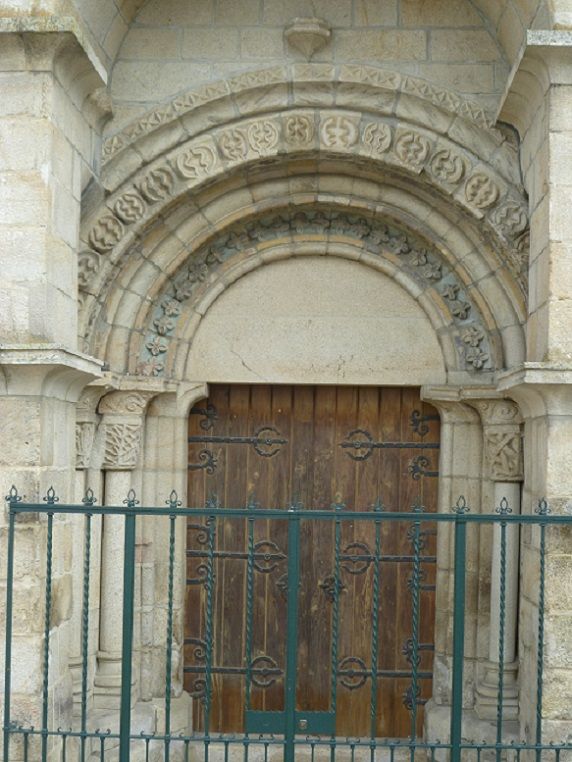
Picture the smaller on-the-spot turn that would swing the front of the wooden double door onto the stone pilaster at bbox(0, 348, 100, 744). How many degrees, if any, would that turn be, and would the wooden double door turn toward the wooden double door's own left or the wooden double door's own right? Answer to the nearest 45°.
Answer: approximately 45° to the wooden double door's own right

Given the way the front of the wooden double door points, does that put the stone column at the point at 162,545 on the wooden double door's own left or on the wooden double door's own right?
on the wooden double door's own right

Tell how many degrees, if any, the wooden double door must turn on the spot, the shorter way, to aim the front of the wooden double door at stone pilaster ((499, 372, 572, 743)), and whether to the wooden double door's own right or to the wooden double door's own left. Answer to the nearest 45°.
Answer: approximately 45° to the wooden double door's own left

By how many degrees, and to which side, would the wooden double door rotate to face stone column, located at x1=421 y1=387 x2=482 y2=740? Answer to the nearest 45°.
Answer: approximately 90° to its left

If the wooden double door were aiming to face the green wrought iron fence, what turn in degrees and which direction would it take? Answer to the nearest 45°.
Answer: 0° — it already faces it

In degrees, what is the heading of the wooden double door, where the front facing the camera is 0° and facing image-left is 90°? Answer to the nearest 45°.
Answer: approximately 0°

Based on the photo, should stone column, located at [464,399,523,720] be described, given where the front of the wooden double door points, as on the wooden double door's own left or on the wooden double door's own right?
on the wooden double door's own left

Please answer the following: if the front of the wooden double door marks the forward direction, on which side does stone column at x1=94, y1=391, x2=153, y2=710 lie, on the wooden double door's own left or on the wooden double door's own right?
on the wooden double door's own right
